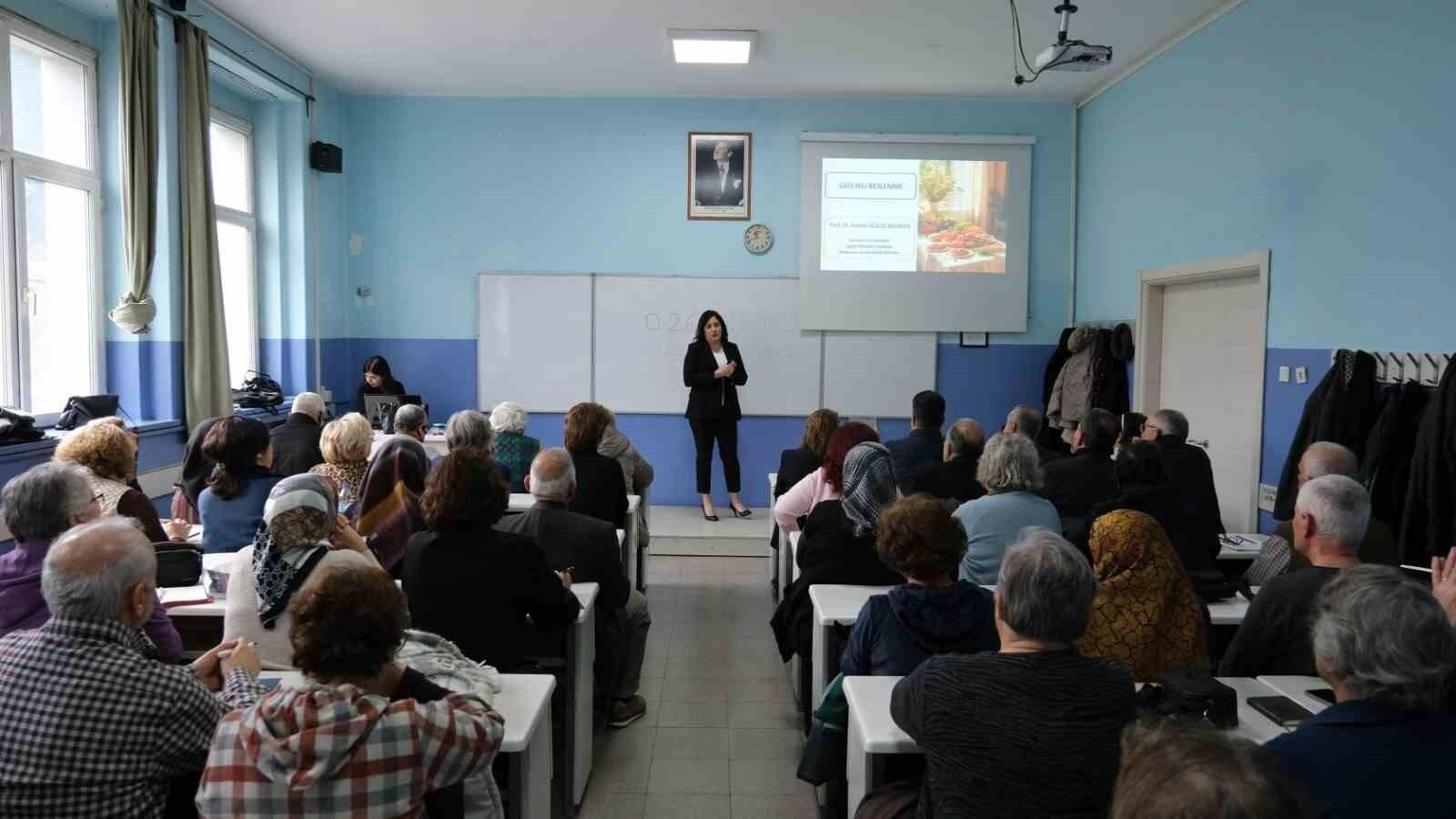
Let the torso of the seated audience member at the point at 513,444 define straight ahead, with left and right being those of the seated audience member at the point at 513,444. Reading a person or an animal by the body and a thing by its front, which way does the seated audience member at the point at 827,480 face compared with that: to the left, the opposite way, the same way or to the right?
the same way

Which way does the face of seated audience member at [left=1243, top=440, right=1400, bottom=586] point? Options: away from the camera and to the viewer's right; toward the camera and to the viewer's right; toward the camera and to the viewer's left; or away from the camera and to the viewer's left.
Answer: away from the camera and to the viewer's left

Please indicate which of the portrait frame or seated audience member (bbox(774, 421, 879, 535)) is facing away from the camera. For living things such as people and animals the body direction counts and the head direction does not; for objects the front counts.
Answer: the seated audience member

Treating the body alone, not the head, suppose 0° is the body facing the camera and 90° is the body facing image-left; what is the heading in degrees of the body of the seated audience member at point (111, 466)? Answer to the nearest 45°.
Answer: approximately 225°

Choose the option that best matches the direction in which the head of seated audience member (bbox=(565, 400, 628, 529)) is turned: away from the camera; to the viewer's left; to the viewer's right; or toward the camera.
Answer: away from the camera

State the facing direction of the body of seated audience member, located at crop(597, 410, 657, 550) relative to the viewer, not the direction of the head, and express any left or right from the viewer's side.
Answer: facing away from the viewer and to the right of the viewer

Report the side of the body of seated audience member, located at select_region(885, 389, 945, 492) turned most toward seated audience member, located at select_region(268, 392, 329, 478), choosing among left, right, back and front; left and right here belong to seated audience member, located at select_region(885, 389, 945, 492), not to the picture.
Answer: left

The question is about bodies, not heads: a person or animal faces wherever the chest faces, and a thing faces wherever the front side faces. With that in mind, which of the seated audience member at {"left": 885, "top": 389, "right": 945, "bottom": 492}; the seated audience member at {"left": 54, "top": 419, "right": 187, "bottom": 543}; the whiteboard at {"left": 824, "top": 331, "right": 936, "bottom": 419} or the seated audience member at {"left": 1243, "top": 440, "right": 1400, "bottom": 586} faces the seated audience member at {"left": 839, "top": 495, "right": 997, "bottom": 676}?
the whiteboard

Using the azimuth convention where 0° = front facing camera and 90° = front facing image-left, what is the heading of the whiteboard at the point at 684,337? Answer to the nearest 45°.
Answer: approximately 0°

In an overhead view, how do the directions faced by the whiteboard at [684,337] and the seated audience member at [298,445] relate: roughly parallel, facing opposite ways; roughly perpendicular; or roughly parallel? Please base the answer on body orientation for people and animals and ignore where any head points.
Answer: roughly parallel, facing opposite ways

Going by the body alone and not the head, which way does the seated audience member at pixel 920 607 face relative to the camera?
away from the camera

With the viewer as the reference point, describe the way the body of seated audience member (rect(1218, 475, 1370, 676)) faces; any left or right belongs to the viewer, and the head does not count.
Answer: facing away from the viewer and to the left of the viewer

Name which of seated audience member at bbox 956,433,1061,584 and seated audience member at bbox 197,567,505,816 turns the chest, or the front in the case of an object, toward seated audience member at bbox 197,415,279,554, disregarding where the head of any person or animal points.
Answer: seated audience member at bbox 197,567,505,816

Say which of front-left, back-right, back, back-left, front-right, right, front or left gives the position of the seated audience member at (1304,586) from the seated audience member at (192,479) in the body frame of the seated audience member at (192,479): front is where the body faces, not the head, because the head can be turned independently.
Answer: right

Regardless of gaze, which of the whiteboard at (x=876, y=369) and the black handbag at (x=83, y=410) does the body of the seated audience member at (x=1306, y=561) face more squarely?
the whiteboard

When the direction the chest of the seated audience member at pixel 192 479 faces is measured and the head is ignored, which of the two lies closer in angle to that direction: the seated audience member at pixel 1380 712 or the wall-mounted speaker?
the wall-mounted speaker

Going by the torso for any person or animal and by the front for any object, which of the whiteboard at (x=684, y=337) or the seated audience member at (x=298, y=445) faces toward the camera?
the whiteboard

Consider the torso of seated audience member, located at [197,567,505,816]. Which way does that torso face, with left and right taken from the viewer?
facing away from the viewer

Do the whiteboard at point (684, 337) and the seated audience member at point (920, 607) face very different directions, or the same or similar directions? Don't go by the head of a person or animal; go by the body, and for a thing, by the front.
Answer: very different directions

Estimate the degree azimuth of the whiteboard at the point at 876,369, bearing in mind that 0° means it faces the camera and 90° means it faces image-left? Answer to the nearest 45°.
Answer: approximately 0°

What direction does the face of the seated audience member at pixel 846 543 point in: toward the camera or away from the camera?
away from the camera
